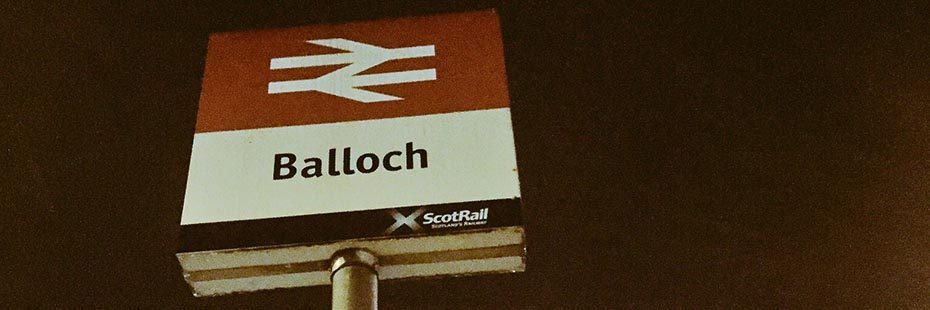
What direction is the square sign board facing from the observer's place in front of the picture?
facing the viewer
